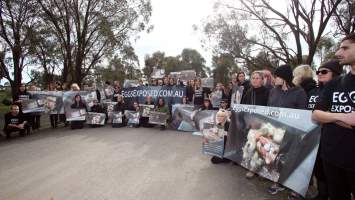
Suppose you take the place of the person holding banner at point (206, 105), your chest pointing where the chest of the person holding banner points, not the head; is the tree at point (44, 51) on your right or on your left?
on your right

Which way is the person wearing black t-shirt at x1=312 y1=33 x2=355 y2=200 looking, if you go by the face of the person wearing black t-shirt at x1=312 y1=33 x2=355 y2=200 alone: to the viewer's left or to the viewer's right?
to the viewer's left

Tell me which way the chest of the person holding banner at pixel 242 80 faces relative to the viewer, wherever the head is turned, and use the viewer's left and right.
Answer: facing the viewer and to the left of the viewer

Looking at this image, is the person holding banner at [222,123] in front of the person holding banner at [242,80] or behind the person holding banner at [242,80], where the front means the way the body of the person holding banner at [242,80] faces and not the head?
in front

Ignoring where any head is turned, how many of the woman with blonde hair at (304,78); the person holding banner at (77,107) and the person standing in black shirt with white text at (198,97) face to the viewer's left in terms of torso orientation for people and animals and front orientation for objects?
1

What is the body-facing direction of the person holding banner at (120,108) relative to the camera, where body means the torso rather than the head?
toward the camera

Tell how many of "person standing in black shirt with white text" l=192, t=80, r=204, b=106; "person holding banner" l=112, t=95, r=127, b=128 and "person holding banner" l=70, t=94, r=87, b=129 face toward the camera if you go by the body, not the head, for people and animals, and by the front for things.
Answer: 3

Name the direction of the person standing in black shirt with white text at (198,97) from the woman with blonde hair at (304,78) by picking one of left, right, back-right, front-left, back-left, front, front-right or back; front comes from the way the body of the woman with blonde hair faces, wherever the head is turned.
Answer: front-right

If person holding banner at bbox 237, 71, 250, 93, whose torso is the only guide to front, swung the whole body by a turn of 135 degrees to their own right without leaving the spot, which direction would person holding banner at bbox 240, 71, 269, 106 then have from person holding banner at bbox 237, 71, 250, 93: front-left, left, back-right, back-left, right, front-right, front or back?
back

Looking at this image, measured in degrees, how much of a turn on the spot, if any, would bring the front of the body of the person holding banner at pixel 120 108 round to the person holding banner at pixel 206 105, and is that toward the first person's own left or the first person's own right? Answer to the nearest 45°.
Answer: approximately 45° to the first person's own left
